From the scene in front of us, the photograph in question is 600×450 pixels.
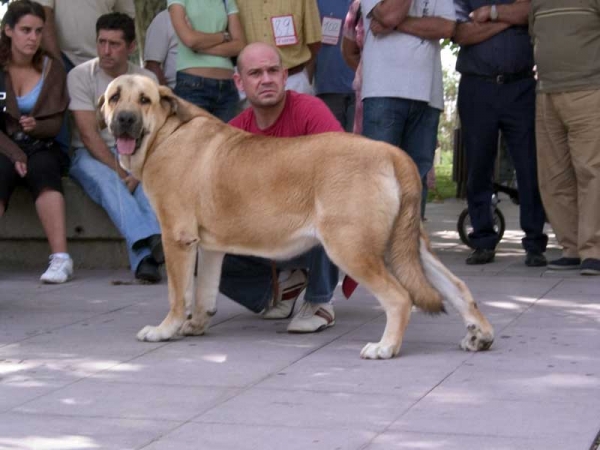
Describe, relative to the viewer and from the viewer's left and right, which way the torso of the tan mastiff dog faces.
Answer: facing to the left of the viewer

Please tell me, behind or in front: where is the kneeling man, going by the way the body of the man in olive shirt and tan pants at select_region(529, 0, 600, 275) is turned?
in front

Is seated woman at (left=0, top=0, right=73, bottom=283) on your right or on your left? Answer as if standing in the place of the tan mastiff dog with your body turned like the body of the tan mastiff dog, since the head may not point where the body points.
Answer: on your right

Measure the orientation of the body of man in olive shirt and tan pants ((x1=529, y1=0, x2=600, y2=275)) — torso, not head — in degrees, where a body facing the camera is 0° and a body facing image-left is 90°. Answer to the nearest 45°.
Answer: approximately 45°

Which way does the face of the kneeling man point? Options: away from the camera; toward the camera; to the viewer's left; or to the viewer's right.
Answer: toward the camera

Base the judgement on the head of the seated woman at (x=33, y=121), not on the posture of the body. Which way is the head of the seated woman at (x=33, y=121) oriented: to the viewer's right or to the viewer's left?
to the viewer's right

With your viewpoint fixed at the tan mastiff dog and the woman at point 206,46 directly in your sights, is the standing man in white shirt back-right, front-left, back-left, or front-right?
front-right

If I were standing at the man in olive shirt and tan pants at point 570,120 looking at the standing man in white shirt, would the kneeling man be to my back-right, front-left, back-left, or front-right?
front-left

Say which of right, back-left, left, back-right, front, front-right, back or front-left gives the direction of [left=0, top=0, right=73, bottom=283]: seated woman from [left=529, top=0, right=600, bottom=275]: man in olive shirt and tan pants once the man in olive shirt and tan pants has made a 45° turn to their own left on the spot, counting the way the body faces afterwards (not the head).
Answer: right

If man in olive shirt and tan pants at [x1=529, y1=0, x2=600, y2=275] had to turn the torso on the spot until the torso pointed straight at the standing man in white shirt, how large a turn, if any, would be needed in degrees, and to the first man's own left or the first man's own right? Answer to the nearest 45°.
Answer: approximately 45° to the first man's own right

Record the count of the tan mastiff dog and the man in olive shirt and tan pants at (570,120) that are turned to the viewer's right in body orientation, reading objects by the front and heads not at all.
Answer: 0

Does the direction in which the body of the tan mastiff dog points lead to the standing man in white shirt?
no

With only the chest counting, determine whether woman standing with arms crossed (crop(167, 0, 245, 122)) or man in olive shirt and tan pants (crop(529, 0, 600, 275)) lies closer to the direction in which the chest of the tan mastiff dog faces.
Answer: the woman standing with arms crossed

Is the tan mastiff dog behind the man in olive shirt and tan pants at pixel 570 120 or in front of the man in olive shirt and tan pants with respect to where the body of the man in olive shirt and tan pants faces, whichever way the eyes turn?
in front

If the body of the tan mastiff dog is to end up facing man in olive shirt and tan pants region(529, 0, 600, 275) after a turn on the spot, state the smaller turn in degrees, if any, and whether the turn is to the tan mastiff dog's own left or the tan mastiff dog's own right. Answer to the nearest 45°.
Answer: approximately 135° to the tan mastiff dog's own right

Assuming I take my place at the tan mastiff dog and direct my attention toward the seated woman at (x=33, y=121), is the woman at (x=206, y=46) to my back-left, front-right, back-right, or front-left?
front-right
